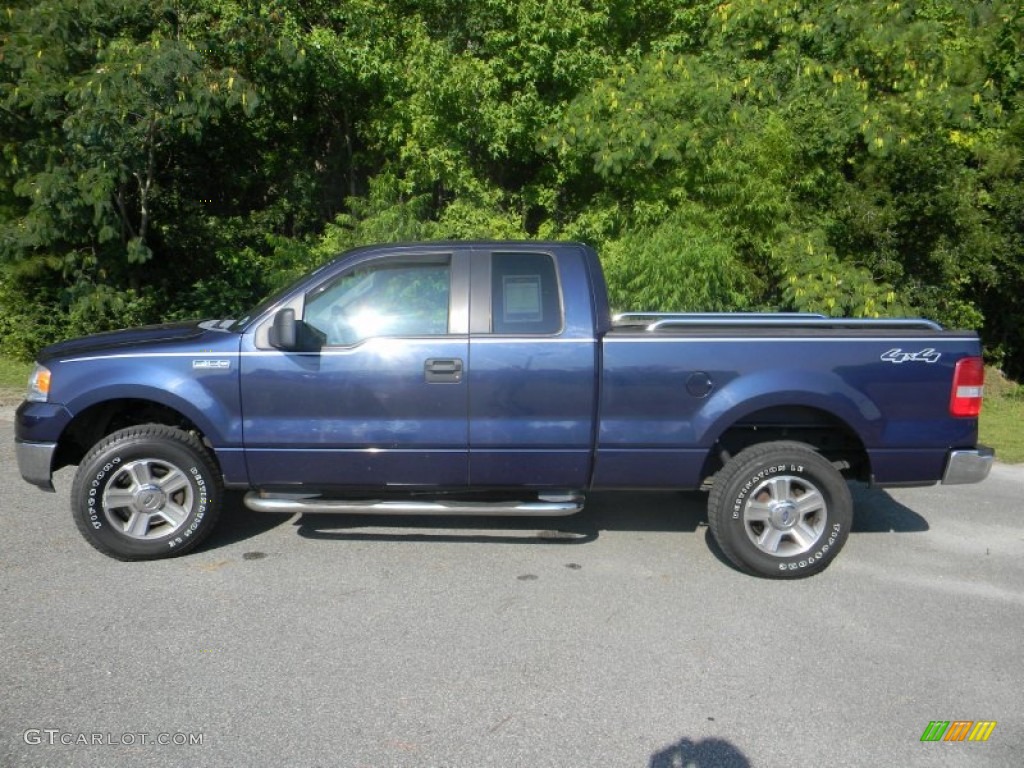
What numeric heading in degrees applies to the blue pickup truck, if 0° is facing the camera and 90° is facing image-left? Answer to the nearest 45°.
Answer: approximately 90°
